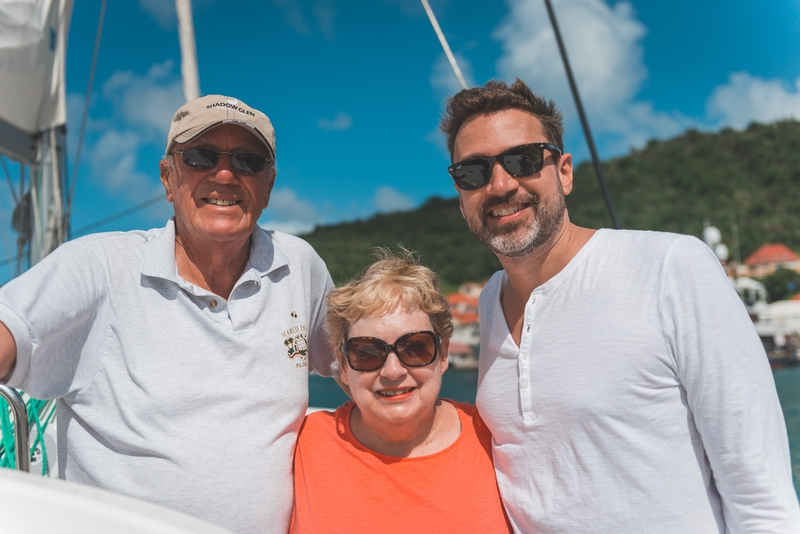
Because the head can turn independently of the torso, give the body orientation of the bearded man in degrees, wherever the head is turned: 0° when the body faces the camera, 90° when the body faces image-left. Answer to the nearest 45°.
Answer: approximately 45°

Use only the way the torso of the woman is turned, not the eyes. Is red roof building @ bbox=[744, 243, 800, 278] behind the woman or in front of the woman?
behind

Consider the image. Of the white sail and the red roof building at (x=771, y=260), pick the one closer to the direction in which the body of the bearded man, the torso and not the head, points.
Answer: the white sail

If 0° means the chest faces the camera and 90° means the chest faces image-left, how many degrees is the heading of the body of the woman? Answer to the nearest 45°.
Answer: approximately 0°

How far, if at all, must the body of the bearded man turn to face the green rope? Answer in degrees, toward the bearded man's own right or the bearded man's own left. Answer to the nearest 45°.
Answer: approximately 45° to the bearded man's own right

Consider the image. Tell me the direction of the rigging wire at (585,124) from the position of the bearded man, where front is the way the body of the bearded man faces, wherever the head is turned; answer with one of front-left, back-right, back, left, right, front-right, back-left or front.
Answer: back-right

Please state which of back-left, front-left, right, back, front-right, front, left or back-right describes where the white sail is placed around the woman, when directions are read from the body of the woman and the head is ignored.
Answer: back-right

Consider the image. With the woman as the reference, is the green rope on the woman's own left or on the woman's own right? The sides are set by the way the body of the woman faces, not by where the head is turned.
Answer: on the woman's own right

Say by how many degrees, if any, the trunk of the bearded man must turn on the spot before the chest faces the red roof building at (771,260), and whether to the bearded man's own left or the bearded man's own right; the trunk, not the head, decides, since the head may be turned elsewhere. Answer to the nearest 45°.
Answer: approximately 135° to the bearded man's own right
